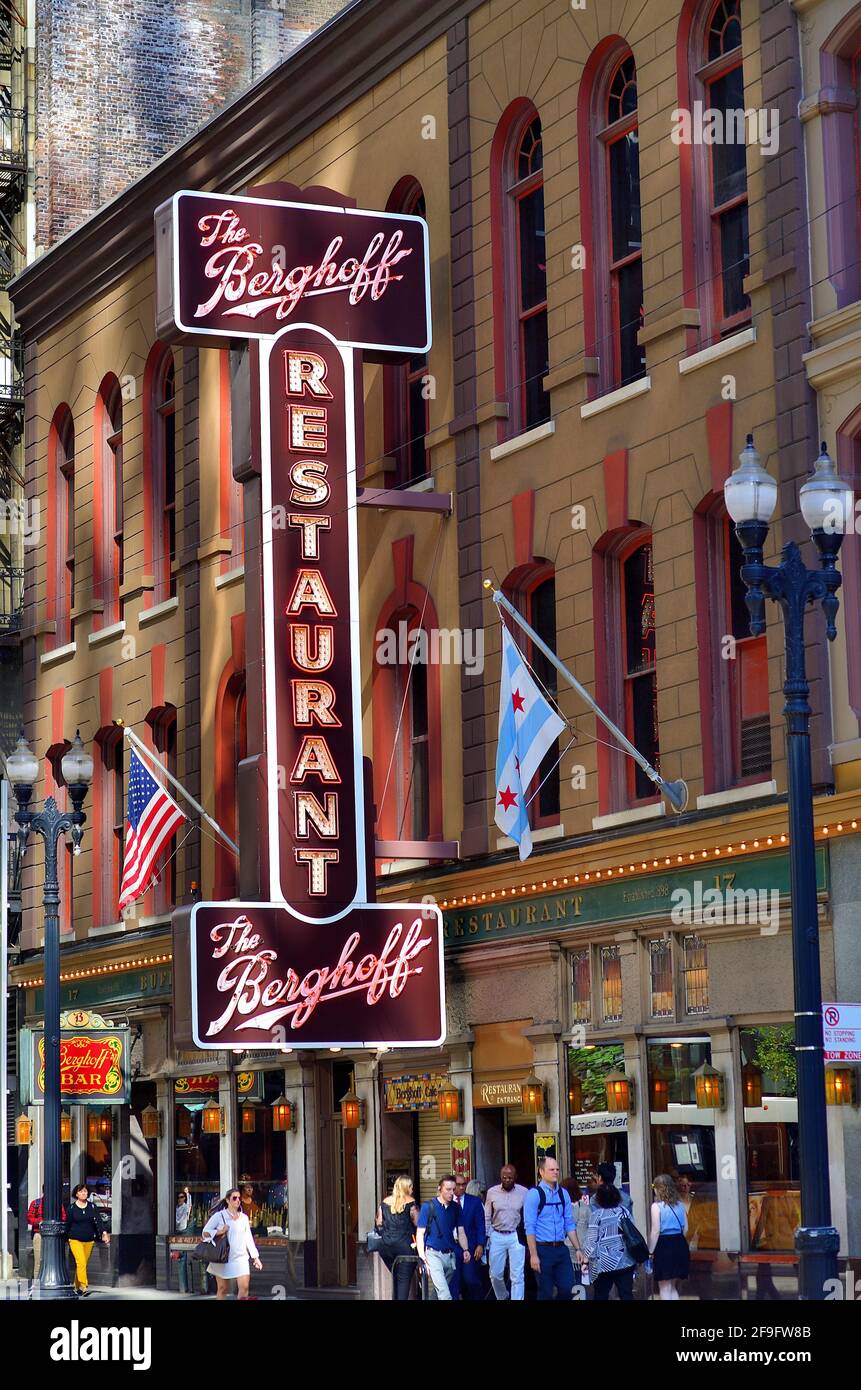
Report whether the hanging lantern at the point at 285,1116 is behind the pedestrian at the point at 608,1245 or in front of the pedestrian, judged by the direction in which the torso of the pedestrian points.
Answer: in front

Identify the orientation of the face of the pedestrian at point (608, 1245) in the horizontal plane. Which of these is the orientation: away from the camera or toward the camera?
away from the camera

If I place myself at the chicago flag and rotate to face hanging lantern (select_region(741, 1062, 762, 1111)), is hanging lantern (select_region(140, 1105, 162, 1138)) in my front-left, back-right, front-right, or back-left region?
back-left

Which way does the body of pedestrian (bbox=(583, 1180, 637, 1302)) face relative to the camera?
away from the camera

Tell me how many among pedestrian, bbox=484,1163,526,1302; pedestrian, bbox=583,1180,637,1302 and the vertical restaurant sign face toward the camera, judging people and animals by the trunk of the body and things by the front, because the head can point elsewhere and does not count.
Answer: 2

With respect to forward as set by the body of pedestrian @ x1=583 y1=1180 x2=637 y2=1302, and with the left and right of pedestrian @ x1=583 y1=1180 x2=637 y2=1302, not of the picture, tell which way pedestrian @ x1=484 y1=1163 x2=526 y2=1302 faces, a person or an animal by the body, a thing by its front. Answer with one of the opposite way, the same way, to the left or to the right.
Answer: the opposite way

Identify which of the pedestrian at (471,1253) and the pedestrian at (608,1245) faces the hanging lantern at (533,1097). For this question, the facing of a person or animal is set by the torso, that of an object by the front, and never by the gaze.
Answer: the pedestrian at (608,1245)

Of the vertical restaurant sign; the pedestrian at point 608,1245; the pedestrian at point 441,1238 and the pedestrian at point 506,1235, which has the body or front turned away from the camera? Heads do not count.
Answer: the pedestrian at point 608,1245

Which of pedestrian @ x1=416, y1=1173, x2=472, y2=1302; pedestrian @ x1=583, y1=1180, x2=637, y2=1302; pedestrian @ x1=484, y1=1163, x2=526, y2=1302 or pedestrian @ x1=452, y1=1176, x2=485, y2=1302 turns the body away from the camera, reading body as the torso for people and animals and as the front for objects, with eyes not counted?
pedestrian @ x1=583, y1=1180, x2=637, y2=1302

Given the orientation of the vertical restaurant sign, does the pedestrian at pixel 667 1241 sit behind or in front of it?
in front
